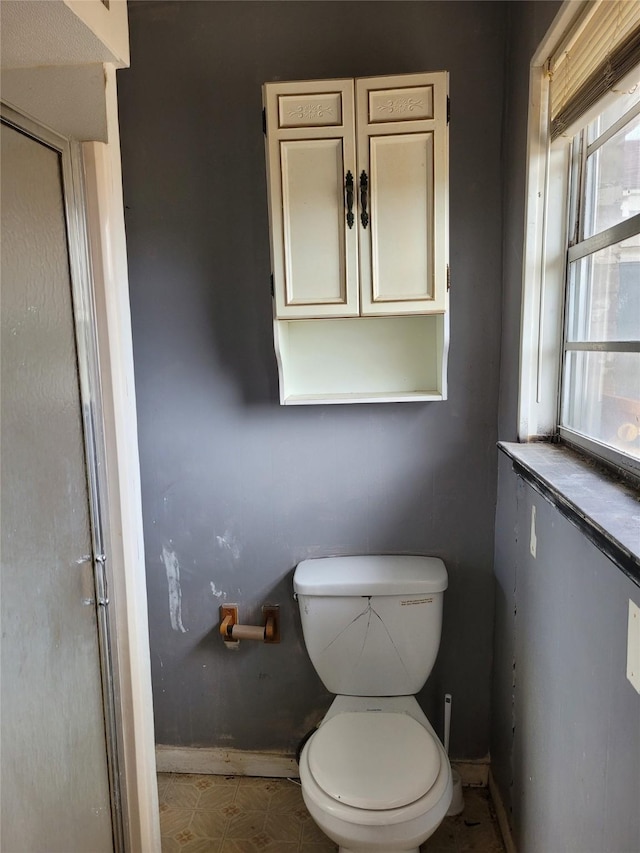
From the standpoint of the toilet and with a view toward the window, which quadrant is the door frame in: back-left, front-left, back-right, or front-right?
back-right

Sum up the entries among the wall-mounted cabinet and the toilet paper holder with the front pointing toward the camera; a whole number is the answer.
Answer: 2

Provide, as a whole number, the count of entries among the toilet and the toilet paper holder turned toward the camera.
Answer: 2

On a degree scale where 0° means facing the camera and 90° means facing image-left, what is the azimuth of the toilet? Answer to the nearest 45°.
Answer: approximately 0°

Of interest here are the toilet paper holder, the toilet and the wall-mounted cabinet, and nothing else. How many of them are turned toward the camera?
3

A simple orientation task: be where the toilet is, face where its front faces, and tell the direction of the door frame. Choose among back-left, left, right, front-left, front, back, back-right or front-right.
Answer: front-right

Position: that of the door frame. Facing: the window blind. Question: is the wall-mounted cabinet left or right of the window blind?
left
